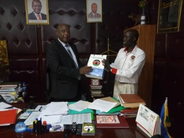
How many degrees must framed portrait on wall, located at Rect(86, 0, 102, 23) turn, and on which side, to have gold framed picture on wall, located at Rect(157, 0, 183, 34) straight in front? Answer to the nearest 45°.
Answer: approximately 45° to its left

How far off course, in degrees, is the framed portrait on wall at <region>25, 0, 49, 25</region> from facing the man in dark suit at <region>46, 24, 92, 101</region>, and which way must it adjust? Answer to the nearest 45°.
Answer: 0° — it already faces them

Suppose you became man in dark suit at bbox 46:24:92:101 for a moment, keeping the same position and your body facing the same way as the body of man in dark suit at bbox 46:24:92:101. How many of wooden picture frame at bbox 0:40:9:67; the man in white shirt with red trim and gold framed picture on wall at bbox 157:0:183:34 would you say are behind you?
1

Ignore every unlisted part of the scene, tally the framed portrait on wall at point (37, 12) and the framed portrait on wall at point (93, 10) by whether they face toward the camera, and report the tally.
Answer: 2

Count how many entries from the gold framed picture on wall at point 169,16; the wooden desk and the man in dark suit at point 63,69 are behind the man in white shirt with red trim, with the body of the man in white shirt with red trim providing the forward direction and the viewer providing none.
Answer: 1

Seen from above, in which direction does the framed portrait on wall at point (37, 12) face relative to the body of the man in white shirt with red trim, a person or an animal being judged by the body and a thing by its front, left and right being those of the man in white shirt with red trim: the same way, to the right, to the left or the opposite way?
to the left

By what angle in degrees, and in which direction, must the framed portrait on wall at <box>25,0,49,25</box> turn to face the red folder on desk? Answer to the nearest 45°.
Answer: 0° — it already faces it

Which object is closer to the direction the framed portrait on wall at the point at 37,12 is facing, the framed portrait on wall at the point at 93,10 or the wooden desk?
the wooden desk

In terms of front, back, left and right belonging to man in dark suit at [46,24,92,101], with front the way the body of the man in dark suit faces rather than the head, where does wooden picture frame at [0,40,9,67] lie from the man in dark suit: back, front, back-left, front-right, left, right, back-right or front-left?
back

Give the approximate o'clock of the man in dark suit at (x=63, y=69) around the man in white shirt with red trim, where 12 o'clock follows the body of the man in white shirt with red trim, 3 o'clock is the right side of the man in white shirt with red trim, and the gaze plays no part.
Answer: The man in dark suit is roughly at 1 o'clock from the man in white shirt with red trim.

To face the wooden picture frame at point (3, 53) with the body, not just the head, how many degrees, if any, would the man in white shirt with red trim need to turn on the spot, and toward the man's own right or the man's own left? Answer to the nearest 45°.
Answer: approximately 45° to the man's own right

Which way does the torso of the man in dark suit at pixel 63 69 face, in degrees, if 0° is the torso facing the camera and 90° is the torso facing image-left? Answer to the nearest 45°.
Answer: approximately 315°

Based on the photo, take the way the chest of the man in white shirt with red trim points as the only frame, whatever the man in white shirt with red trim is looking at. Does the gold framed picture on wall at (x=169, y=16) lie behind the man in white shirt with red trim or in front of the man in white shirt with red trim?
behind
